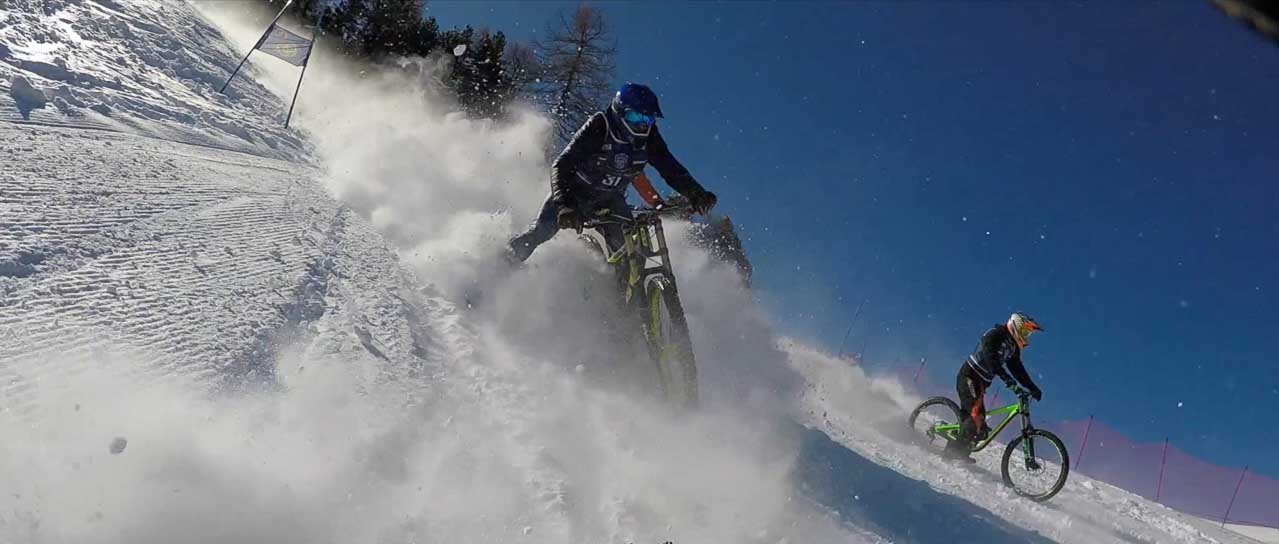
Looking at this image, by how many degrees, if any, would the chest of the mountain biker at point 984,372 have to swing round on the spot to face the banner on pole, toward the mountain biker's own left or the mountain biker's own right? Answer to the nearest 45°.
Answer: approximately 135° to the mountain biker's own right

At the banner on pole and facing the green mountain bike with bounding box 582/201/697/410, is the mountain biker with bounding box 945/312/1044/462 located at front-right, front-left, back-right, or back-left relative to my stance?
front-left

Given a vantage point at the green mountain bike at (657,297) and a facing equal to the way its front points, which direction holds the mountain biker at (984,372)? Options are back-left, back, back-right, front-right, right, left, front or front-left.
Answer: back-left

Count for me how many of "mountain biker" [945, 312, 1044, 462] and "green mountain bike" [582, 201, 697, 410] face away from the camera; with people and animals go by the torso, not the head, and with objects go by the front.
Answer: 0

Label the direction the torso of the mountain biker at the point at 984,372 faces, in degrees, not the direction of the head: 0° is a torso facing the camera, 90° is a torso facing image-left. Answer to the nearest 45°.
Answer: approximately 315°

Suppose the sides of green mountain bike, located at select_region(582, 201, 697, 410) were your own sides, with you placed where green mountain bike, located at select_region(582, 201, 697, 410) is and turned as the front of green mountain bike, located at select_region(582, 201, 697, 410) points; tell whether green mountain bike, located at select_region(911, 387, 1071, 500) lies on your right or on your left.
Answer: on your left

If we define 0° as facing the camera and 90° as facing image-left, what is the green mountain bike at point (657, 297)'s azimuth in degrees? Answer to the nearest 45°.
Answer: approximately 0°

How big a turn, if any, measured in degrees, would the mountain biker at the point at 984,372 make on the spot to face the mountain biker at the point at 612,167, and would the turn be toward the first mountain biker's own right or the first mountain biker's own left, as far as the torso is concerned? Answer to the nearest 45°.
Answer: approximately 90° to the first mountain biker's own right

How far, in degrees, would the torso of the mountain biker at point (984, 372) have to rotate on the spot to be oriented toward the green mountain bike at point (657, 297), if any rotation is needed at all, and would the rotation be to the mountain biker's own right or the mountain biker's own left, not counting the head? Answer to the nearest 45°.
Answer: approximately 90° to the mountain biker's own right

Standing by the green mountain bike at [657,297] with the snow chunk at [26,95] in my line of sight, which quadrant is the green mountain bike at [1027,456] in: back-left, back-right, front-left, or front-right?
back-right
